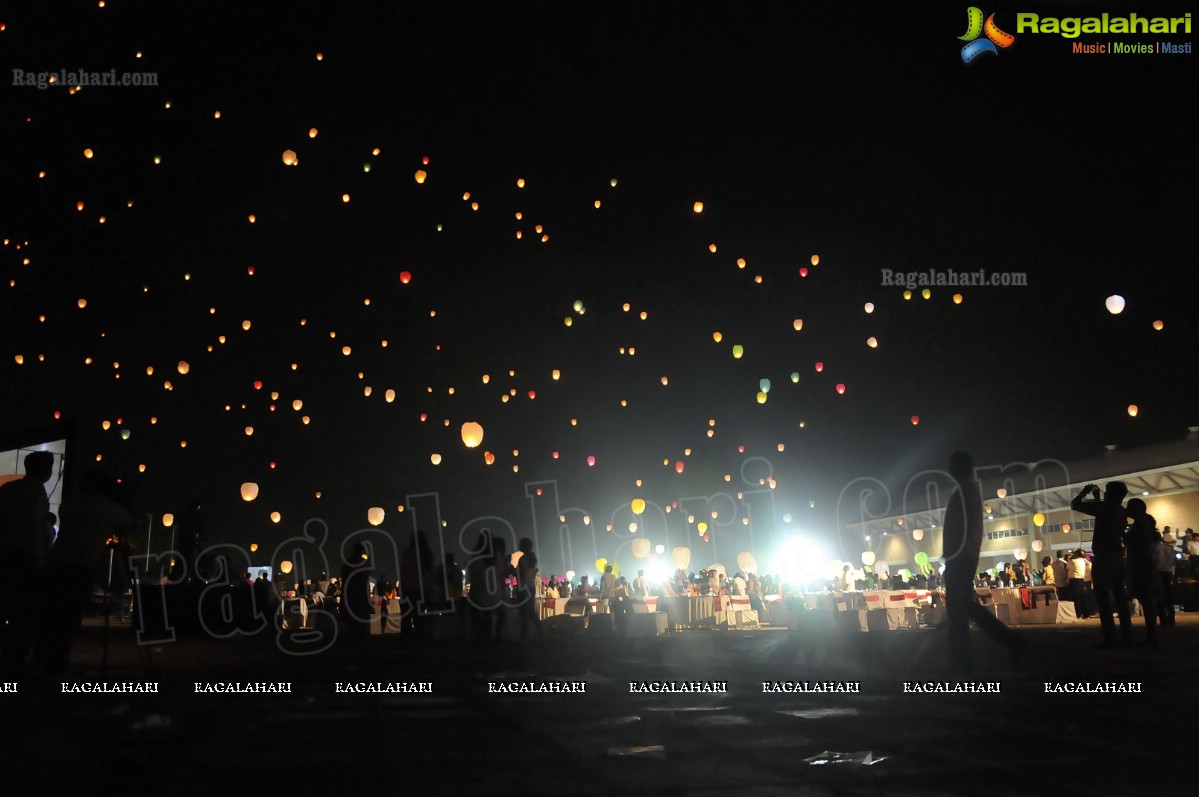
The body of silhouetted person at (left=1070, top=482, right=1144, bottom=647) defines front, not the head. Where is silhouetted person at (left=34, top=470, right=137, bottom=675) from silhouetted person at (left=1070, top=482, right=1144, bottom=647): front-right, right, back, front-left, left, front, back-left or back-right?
front-left

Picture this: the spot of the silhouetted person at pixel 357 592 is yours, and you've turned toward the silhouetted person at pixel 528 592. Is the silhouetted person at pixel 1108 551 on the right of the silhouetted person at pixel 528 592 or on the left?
right

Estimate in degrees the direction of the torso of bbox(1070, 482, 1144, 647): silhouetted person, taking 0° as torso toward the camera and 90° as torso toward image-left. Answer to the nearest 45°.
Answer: approximately 90°
